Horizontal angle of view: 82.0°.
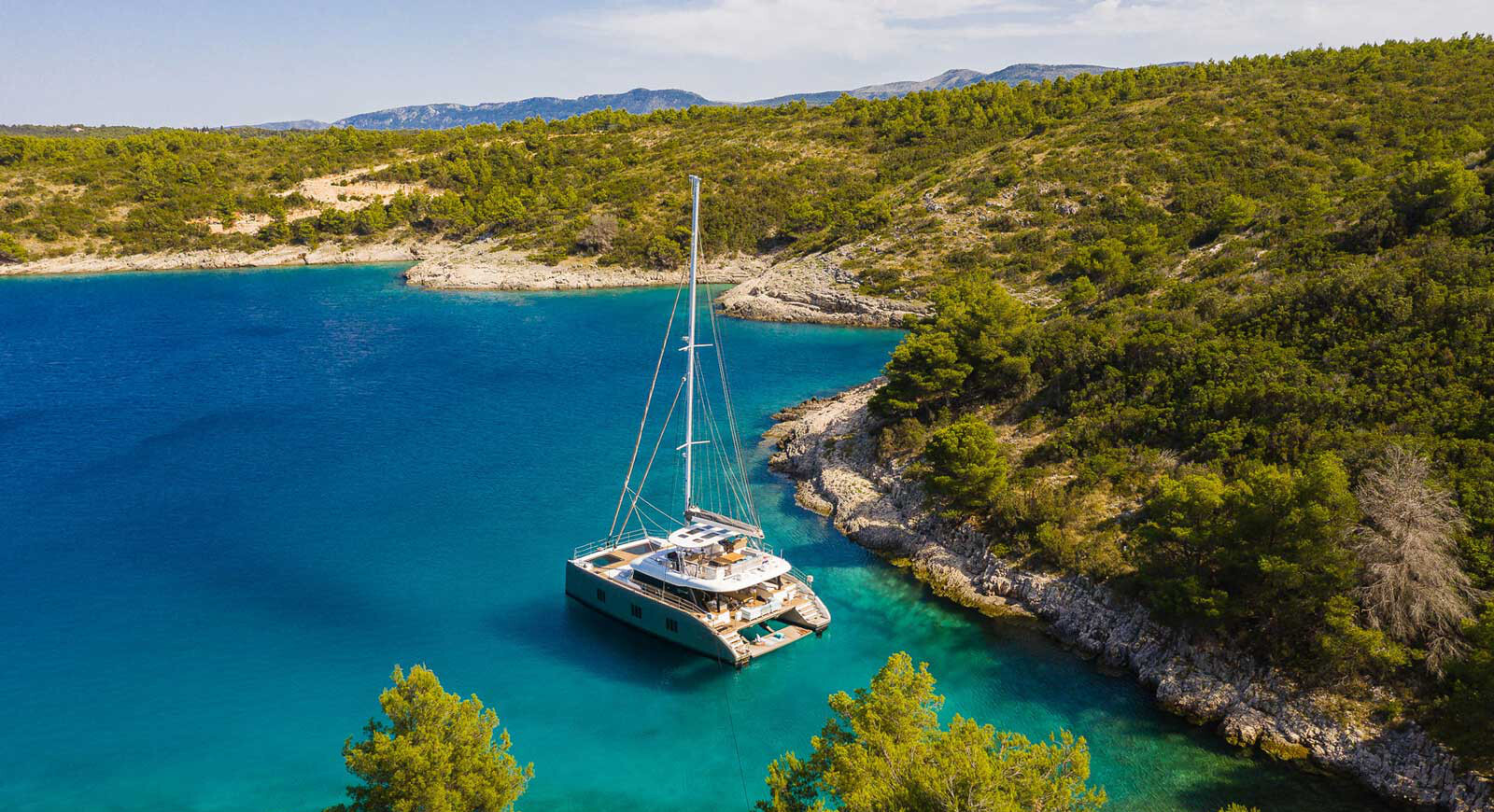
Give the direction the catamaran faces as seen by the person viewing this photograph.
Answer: facing away from the viewer and to the left of the viewer

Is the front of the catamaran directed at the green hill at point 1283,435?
no

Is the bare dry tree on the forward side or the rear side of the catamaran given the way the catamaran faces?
on the rear side
